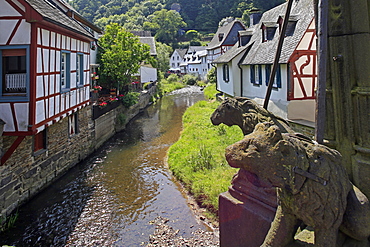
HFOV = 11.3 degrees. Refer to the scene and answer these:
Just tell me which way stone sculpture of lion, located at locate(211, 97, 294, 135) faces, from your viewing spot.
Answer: facing to the left of the viewer

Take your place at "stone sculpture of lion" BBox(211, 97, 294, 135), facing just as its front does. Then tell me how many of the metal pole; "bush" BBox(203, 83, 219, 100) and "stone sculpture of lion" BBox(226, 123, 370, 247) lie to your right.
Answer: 1

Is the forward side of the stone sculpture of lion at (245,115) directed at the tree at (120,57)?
no

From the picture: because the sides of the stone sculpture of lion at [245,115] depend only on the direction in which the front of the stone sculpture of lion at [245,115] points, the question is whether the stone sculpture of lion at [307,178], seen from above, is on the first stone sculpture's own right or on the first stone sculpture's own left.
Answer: on the first stone sculpture's own left

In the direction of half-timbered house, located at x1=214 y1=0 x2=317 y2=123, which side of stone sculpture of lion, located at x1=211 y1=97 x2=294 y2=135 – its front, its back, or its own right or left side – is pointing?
right
